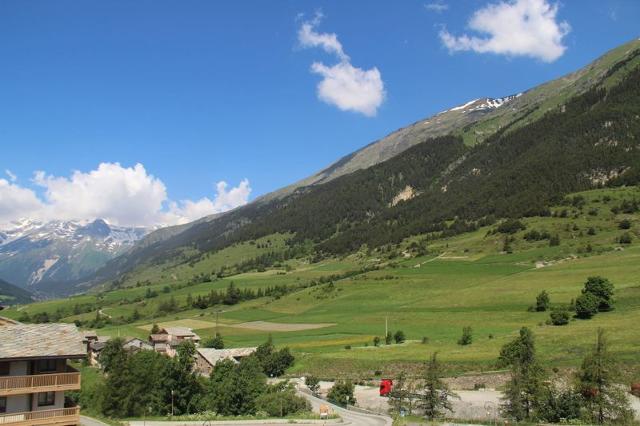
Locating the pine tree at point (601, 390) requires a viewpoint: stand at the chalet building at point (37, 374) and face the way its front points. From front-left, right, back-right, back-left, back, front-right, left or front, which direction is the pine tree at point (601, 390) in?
left

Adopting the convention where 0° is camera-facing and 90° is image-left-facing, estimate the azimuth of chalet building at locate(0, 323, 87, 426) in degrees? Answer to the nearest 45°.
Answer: approximately 0°
